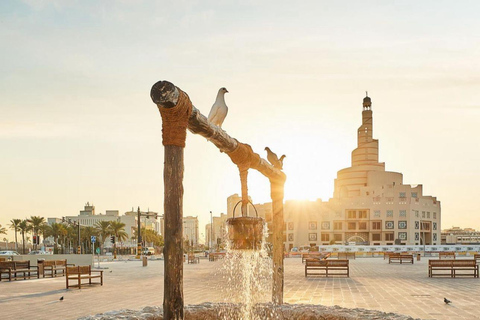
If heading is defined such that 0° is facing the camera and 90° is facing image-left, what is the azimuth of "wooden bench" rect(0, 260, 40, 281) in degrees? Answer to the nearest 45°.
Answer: approximately 315°

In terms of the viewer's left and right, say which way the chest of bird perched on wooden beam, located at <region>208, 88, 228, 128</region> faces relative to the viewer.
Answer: facing to the right of the viewer

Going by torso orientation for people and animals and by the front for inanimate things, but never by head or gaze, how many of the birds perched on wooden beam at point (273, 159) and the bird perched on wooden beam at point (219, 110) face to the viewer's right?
1

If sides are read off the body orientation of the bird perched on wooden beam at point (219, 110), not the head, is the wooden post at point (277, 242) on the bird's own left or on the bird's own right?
on the bird's own left
